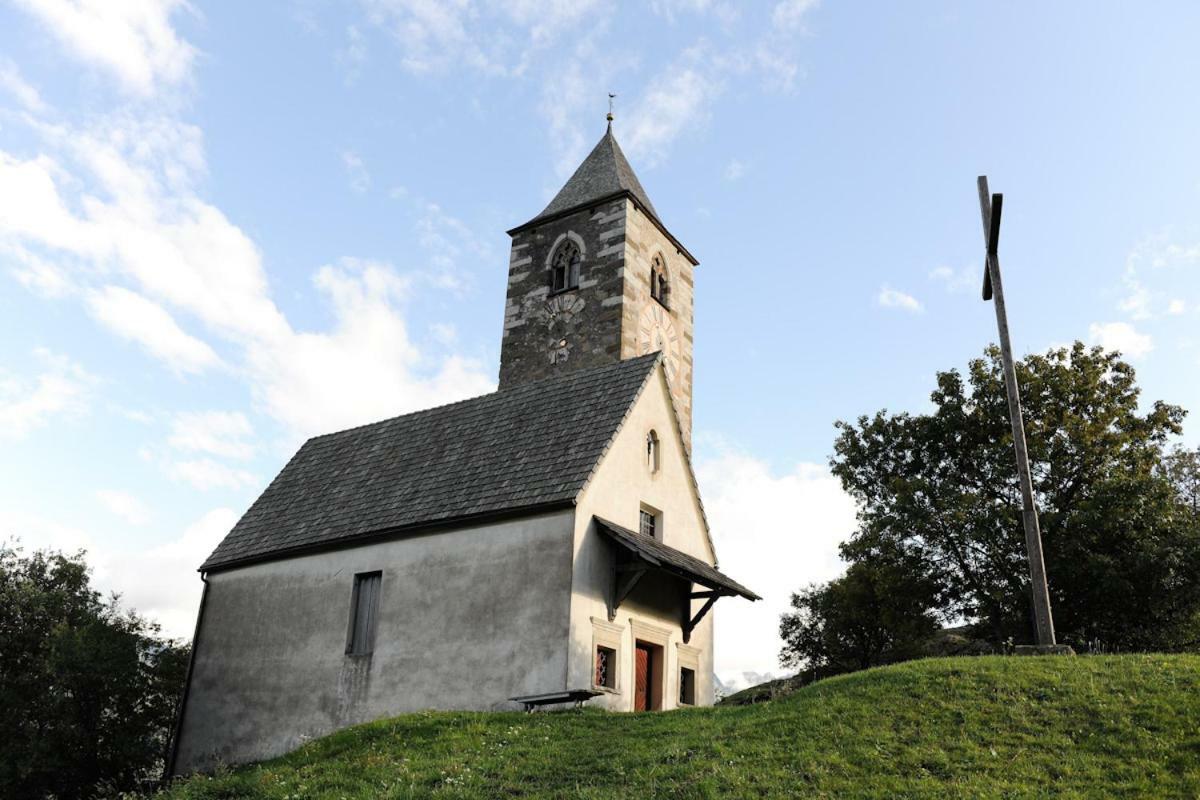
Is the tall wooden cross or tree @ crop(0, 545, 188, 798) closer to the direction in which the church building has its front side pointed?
the tall wooden cross

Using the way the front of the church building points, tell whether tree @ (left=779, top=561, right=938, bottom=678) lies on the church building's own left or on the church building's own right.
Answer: on the church building's own left

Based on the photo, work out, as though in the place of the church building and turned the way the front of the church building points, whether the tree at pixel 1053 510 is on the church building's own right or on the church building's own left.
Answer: on the church building's own left

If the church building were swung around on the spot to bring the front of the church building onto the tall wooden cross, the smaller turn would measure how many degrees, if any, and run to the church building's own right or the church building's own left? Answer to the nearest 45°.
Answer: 0° — it already faces it

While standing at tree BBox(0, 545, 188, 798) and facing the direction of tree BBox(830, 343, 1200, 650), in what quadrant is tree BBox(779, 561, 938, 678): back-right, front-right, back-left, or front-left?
front-left

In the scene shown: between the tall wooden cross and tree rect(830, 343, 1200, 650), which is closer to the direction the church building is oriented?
the tall wooden cross

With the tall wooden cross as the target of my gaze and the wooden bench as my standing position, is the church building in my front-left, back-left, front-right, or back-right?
back-left

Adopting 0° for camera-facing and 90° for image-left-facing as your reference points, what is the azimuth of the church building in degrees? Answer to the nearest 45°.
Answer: approximately 315°

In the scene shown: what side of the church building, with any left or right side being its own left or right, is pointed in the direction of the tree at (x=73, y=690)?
back

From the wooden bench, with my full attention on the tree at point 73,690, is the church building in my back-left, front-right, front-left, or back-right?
front-right
